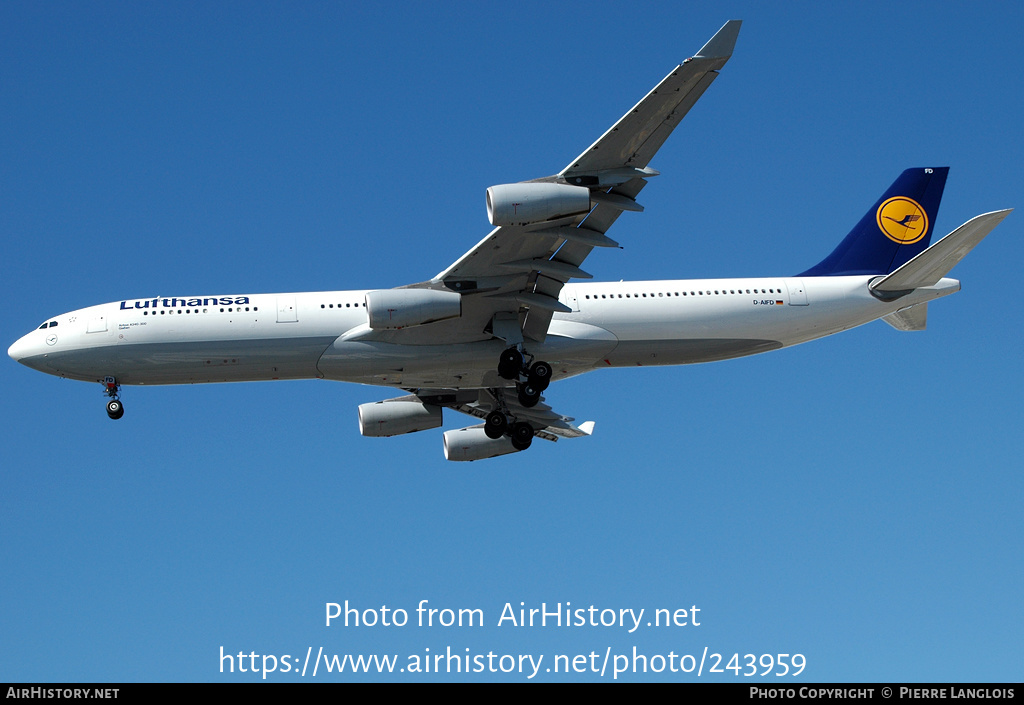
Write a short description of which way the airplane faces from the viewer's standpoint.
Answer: facing to the left of the viewer
